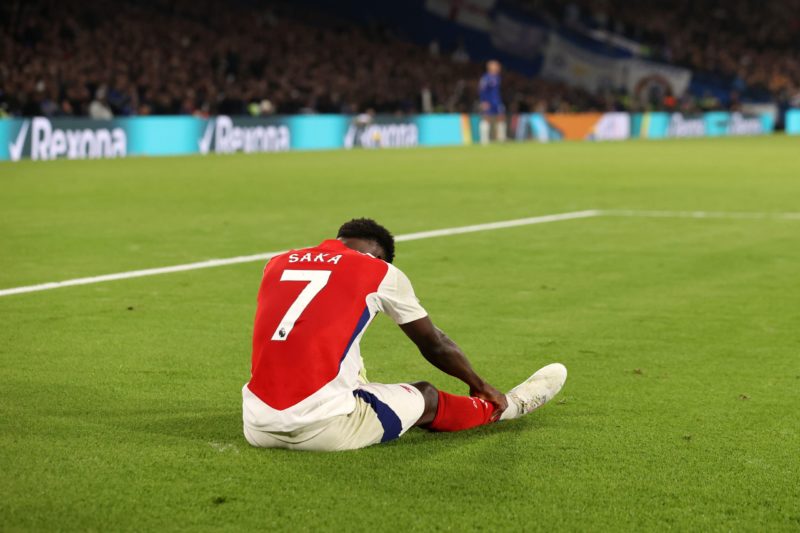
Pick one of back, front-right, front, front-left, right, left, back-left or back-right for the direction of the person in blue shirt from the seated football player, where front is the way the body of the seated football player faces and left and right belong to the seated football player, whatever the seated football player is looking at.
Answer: front-left

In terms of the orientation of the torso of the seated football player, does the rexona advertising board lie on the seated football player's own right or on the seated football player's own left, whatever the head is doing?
on the seated football player's own left

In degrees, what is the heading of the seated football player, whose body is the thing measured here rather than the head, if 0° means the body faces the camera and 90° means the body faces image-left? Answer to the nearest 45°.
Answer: approximately 225°
